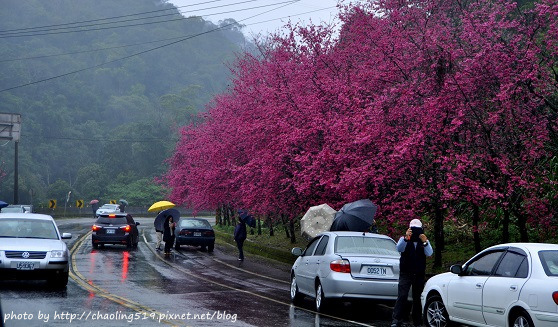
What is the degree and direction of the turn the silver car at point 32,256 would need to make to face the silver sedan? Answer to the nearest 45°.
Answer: approximately 45° to its left

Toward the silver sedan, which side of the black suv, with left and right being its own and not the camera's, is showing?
back

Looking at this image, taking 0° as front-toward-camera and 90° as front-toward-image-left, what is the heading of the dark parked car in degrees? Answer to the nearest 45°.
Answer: approximately 180°

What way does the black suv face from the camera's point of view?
away from the camera

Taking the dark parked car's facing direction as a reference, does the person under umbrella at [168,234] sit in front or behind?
behind

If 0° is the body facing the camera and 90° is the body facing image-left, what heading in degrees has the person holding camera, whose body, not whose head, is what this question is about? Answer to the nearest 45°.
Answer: approximately 0°

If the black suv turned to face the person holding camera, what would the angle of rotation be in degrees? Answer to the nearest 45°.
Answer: approximately 180°

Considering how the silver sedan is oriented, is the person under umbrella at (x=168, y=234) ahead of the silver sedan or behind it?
ahead

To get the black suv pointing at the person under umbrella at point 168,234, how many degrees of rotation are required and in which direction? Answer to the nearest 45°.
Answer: approximately 135° to its right

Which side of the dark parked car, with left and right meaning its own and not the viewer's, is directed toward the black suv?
left

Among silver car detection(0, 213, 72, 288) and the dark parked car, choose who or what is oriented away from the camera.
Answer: the dark parked car

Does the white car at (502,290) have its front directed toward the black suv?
yes
